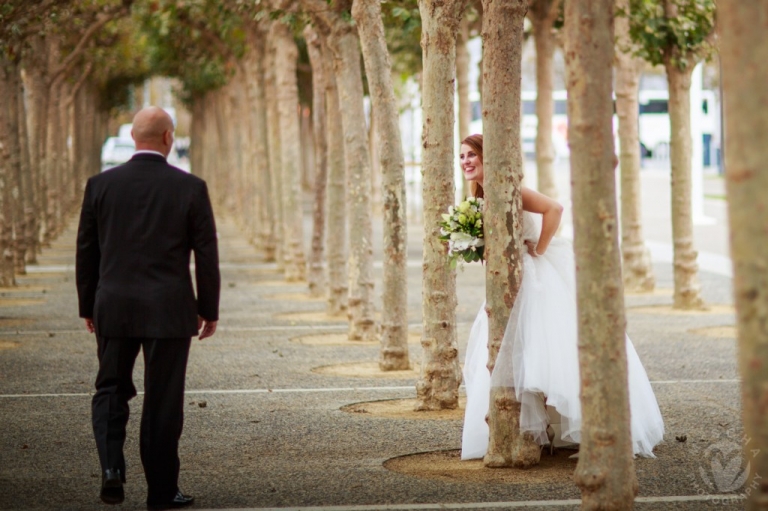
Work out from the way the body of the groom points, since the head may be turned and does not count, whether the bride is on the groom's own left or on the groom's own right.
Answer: on the groom's own right

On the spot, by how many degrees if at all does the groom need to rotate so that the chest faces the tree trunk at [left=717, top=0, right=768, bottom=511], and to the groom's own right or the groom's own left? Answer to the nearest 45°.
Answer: approximately 135° to the groom's own right

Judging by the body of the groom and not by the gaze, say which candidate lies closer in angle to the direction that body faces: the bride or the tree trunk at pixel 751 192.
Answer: the bride

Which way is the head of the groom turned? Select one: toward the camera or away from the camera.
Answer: away from the camera

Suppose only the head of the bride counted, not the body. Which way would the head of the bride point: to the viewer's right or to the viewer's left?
to the viewer's left

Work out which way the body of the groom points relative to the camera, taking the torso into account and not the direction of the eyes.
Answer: away from the camera
